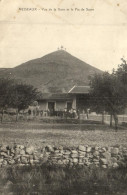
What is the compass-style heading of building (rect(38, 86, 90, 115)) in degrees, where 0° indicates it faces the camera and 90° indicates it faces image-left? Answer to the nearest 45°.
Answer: approximately 0°

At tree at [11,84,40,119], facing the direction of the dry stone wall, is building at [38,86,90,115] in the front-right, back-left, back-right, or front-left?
back-left

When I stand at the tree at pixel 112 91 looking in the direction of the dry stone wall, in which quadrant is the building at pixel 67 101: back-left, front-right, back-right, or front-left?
back-right

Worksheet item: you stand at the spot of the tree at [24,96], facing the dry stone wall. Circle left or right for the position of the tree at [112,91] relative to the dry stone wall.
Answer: left

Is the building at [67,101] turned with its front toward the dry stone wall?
yes
